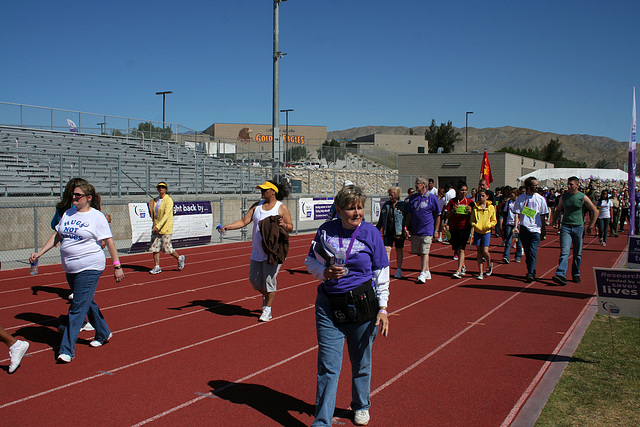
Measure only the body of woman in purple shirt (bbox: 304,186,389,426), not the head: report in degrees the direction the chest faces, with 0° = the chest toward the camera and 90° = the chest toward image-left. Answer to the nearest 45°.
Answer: approximately 0°

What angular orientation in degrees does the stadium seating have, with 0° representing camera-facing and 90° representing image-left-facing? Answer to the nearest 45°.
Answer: approximately 315°

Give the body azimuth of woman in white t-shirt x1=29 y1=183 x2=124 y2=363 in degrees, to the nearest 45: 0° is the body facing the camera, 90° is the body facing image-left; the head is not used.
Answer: approximately 45°

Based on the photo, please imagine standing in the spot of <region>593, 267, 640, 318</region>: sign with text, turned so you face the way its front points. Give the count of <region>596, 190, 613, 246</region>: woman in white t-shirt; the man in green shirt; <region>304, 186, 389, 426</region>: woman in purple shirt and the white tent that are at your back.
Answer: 3

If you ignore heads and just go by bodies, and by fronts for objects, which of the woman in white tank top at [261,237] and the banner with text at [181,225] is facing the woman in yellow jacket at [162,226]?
the banner with text

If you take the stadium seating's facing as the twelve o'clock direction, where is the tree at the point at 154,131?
The tree is roughly at 8 o'clock from the stadium seating.

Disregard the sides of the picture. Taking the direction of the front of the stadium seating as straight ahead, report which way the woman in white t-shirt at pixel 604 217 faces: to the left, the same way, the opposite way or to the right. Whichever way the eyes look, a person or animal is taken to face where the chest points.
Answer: to the right

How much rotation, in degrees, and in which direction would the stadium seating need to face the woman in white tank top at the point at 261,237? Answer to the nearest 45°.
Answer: approximately 45° to its right
